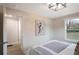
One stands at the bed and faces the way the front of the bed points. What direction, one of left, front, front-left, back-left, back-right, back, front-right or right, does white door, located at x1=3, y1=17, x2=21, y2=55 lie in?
front-right
